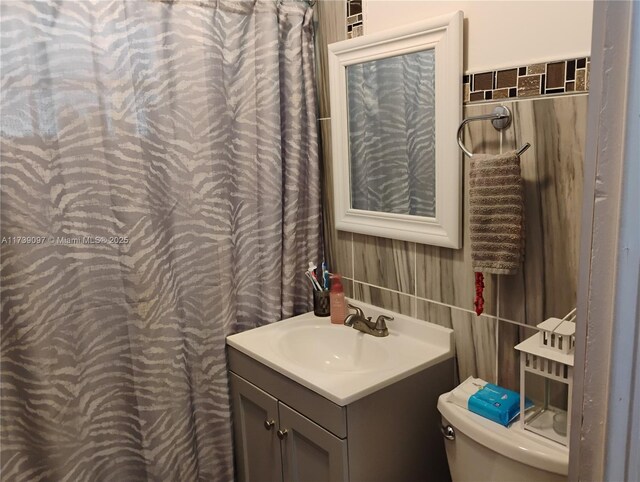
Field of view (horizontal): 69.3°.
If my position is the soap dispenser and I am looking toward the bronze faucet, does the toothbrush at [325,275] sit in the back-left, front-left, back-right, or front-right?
back-left

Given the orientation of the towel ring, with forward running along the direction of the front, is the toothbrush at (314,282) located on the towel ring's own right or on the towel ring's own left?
on the towel ring's own right

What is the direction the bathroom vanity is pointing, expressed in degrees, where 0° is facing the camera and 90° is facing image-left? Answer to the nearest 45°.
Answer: approximately 45°

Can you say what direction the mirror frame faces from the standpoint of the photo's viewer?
facing the viewer and to the left of the viewer
